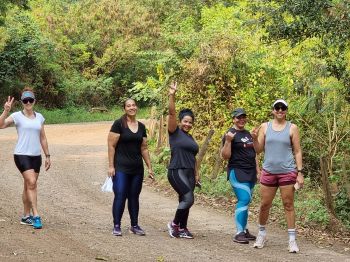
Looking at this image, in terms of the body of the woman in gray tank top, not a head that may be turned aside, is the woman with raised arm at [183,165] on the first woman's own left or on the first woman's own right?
on the first woman's own right

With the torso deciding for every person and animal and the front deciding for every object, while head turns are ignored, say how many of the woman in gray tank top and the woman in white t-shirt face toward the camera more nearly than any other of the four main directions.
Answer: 2

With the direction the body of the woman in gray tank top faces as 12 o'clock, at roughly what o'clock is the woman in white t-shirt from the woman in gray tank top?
The woman in white t-shirt is roughly at 3 o'clock from the woman in gray tank top.

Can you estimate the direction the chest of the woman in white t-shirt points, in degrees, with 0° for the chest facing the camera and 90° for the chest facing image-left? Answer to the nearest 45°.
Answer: approximately 0°

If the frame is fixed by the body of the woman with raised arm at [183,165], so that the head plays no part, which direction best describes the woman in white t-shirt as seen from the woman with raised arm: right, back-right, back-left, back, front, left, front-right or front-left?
back-right

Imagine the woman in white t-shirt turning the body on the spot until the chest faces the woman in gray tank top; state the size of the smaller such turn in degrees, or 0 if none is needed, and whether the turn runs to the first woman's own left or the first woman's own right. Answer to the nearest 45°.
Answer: approximately 45° to the first woman's own left

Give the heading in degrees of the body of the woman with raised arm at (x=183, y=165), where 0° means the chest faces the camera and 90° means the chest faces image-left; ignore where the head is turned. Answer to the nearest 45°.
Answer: approximately 315°

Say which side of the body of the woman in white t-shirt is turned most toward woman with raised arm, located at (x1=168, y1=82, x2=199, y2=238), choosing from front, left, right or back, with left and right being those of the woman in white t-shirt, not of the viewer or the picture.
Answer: left
